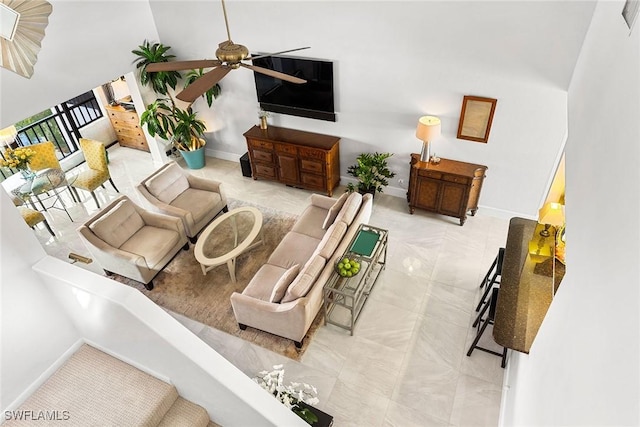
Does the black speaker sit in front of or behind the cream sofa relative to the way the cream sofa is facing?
in front

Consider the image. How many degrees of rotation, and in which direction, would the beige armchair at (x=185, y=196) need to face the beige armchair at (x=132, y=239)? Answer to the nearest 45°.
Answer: approximately 90° to its right

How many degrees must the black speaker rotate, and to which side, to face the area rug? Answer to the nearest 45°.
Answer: approximately 45° to its left

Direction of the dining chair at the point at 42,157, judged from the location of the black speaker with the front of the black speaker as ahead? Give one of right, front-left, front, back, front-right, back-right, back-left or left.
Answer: front-right

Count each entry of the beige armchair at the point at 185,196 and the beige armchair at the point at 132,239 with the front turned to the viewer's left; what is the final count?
0

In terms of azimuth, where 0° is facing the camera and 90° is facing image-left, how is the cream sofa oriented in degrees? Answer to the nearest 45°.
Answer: approximately 135°

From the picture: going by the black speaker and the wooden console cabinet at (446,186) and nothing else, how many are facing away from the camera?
0

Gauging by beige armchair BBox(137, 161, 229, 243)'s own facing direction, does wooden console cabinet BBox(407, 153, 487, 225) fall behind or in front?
in front

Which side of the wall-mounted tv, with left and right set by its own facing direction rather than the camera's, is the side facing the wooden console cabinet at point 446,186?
left

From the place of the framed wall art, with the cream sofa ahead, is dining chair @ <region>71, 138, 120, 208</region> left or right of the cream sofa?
right

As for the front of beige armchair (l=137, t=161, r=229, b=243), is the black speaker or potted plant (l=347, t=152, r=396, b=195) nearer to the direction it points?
the potted plant

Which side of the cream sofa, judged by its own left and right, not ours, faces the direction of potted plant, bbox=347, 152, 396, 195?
right

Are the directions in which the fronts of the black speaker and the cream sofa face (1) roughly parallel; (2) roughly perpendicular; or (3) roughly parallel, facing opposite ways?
roughly perpendicular

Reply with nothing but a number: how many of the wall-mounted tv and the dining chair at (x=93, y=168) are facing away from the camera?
0

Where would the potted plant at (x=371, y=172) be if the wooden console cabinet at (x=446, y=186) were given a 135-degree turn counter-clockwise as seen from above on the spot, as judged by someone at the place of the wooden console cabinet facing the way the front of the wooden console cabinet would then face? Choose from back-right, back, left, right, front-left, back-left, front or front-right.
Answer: back
